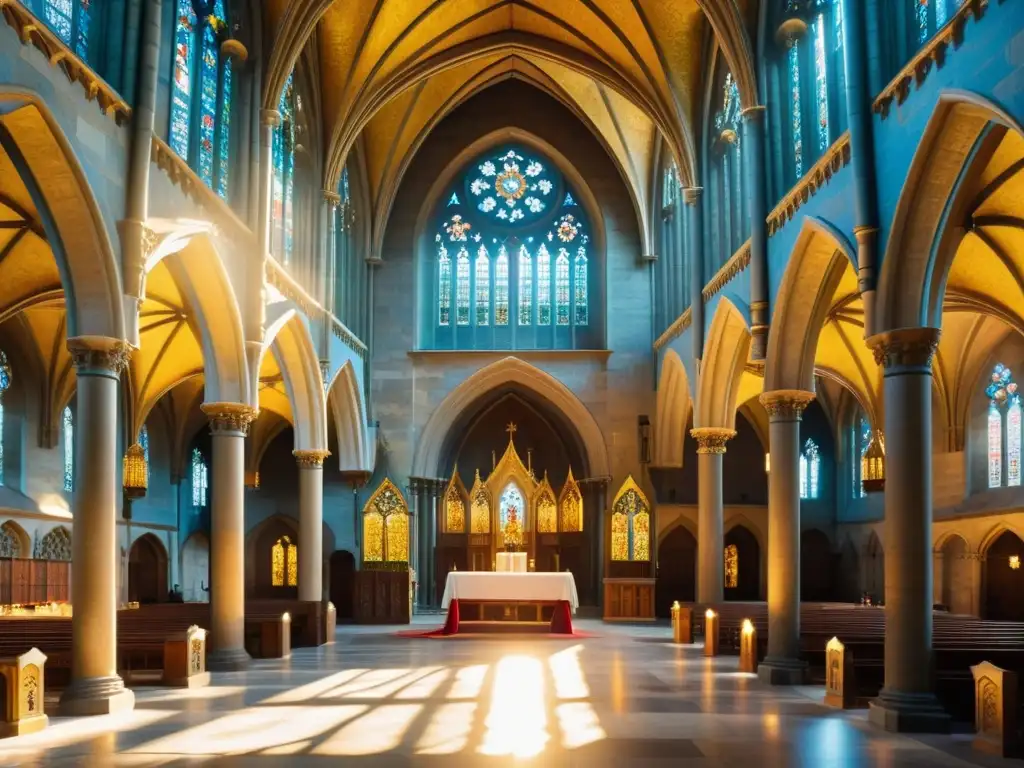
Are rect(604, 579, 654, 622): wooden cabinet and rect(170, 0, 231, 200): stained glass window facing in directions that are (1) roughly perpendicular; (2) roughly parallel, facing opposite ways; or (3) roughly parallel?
roughly perpendicular

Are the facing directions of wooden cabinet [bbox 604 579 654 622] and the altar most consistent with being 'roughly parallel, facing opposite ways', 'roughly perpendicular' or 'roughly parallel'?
roughly parallel

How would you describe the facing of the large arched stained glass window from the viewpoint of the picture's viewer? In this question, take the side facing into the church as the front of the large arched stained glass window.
facing the viewer

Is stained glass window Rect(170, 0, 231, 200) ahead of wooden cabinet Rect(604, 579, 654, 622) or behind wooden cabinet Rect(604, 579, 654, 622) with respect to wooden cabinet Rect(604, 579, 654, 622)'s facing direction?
ahead

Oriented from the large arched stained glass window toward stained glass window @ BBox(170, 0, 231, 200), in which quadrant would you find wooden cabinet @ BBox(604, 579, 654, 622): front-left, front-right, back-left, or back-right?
front-left

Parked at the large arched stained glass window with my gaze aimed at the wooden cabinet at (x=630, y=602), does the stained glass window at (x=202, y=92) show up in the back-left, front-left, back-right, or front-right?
front-right

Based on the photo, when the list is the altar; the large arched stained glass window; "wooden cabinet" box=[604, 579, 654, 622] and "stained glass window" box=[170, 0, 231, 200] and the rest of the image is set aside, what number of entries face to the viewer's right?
1

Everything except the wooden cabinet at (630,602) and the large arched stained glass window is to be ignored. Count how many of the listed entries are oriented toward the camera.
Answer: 2

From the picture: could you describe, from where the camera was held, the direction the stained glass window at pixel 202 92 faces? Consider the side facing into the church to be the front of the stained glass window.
facing to the right of the viewer

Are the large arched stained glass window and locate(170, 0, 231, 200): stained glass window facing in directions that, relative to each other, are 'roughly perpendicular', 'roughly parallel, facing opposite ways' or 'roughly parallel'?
roughly perpendicular

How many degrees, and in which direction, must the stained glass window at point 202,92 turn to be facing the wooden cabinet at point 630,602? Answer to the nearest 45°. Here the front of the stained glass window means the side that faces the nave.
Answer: approximately 45° to its left

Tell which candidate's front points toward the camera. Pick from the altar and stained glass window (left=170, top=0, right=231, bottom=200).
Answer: the altar

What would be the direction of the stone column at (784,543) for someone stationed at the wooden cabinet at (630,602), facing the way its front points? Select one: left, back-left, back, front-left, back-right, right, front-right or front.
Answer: front

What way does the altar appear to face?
toward the camera
